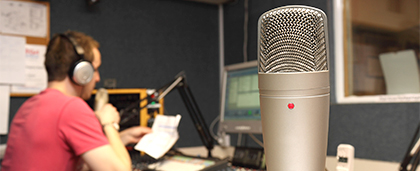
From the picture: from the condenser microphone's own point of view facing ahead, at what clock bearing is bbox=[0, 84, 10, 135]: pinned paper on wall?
The pinned paper on wall is roughly at 4 o'clock from the condenser microphone.

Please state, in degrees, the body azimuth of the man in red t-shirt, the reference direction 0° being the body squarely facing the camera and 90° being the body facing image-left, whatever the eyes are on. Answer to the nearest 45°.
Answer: approximately 225°

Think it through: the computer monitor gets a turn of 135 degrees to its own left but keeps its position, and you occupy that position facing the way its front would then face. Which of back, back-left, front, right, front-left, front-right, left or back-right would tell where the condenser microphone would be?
right

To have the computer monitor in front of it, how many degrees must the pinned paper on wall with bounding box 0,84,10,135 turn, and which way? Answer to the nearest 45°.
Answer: approximately 45° to its left

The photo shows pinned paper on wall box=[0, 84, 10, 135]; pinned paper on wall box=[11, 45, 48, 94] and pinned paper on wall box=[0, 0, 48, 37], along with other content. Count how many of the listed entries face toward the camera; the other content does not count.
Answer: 3

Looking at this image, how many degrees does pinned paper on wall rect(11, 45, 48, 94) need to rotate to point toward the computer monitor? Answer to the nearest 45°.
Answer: approximately 45° to its left

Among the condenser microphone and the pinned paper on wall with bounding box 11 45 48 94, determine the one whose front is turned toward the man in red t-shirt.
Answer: the pinned paper on wall
